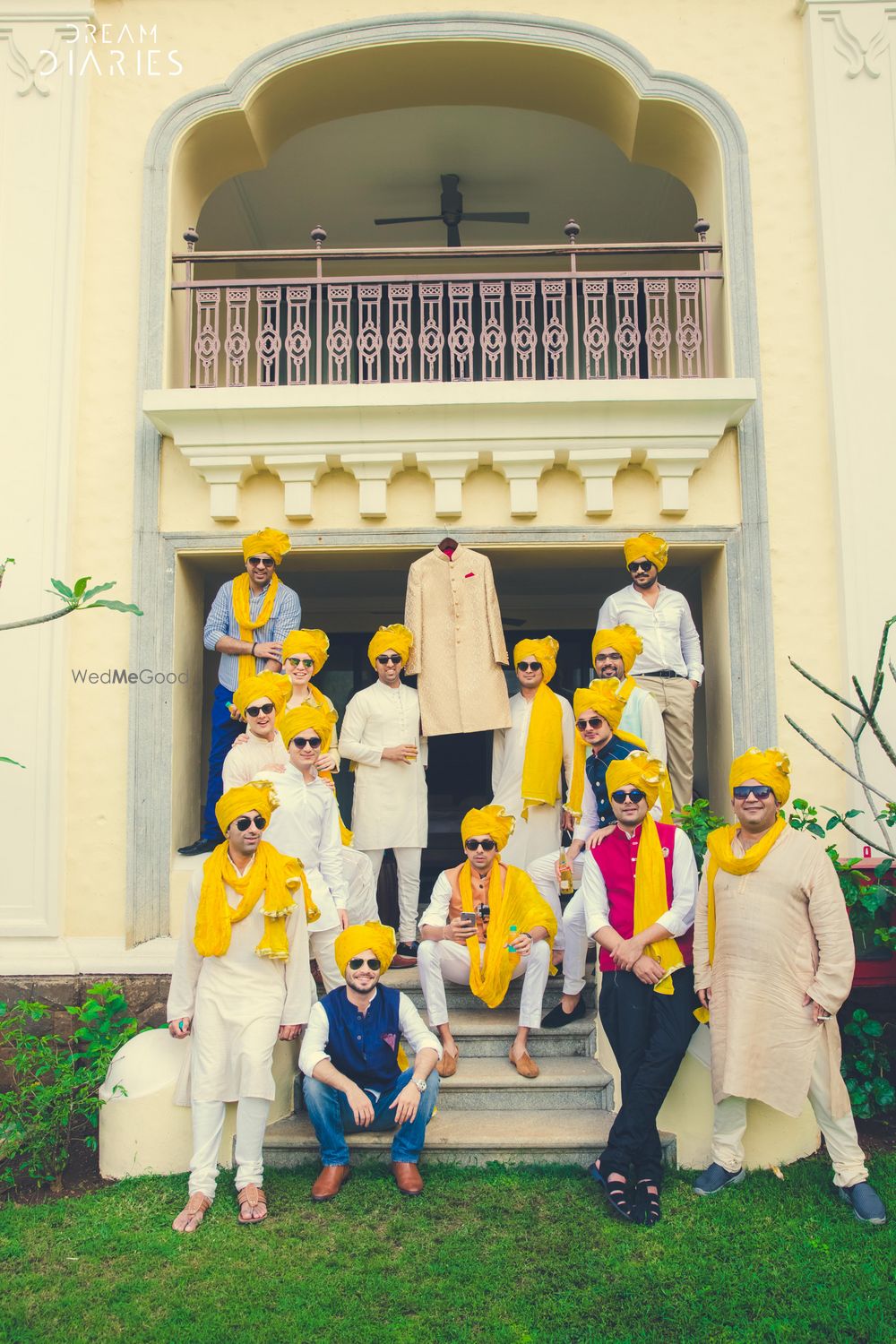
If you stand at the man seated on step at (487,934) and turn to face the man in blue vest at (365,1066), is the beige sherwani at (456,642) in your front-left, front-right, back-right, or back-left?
back-right

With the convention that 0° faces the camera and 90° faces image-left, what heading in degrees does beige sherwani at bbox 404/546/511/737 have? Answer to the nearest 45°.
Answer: approximately 0°

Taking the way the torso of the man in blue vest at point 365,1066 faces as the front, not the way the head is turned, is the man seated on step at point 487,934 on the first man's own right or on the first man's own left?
on the first man's own left

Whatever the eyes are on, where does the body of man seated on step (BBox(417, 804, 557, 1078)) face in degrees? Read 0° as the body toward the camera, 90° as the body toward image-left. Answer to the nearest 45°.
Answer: approximately 0°
